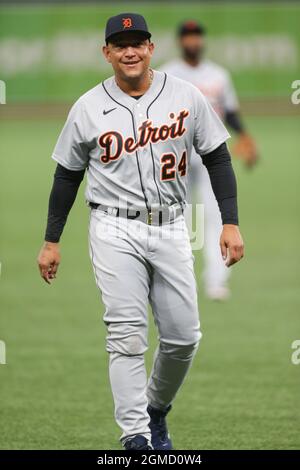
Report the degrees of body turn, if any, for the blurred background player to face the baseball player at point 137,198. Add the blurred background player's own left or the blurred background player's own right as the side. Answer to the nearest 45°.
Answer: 0° — they already face them

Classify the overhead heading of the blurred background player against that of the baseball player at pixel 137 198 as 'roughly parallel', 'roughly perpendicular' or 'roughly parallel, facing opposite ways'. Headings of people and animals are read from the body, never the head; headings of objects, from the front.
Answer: roughly parallel

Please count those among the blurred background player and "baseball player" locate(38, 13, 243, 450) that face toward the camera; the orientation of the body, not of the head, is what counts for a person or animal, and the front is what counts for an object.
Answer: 2

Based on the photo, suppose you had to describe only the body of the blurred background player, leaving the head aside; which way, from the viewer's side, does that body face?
toward the camera

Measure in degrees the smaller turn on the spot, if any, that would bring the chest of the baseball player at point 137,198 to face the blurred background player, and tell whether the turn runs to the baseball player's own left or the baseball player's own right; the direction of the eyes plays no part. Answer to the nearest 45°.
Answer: approximately 180°

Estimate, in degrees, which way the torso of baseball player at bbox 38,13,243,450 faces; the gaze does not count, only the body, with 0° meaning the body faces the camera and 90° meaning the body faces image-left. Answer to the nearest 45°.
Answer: approximately 0°
